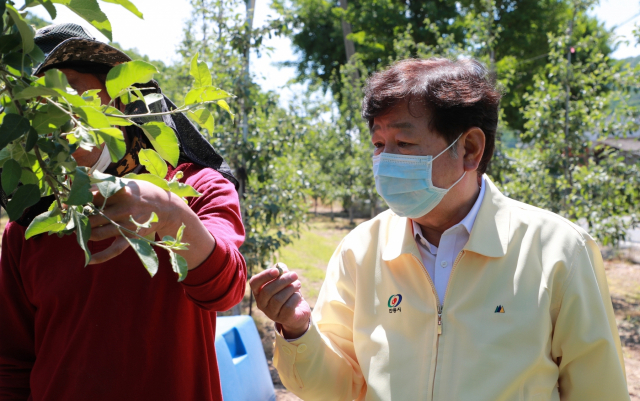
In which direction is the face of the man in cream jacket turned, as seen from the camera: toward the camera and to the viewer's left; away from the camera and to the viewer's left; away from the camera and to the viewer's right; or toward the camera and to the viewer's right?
toward the camera and to the viewer's left

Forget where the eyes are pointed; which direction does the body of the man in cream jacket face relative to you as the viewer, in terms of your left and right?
facing the viewer and to the left of the viewer

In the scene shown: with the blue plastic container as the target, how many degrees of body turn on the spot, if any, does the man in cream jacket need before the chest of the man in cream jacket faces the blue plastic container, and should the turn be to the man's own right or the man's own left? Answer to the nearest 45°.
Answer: approximately 90° to the man's own right
